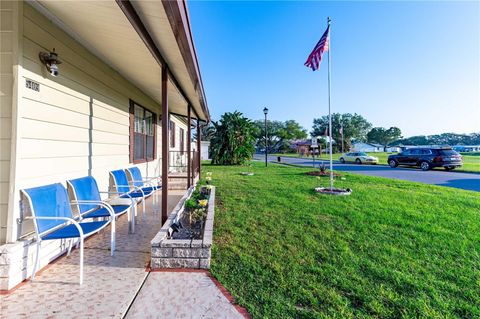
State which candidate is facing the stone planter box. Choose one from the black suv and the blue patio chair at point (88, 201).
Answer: the blue patio chair

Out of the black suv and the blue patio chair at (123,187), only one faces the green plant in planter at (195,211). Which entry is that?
the blue patio chair

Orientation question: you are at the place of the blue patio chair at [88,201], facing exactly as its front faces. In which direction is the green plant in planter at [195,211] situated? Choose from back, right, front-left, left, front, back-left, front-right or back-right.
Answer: front-left

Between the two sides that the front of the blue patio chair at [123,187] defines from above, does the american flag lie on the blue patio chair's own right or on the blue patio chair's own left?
on the blue patio chair's own left

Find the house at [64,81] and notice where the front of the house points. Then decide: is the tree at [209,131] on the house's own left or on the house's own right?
on the house's own left

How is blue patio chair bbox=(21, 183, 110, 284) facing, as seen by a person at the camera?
facing the viewer and to the right of the viewer

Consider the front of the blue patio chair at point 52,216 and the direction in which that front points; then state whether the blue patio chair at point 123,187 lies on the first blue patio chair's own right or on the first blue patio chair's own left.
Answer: on the first blue patio chair's own left

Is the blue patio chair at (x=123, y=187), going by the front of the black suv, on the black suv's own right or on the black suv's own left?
on the black suv's own left

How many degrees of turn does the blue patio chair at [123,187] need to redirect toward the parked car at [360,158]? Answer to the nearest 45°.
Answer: approximately 90° to its left

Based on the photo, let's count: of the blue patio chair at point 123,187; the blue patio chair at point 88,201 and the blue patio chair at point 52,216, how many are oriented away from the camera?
0

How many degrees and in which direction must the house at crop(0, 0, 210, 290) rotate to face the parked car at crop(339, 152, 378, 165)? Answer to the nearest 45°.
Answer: approximately 90° to its left

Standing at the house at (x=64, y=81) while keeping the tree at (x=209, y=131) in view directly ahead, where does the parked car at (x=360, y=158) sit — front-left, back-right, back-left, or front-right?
front-right

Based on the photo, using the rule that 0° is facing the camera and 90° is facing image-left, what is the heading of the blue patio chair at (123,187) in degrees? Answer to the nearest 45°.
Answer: approximately 315°
